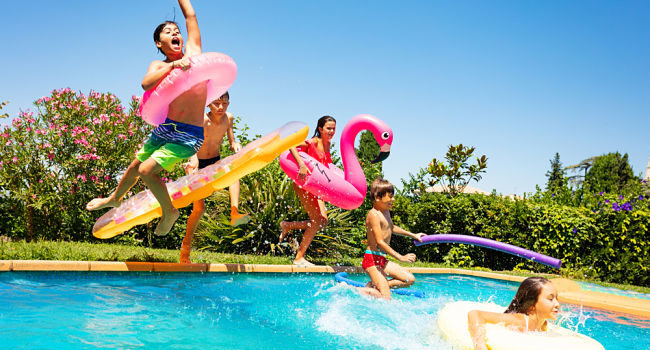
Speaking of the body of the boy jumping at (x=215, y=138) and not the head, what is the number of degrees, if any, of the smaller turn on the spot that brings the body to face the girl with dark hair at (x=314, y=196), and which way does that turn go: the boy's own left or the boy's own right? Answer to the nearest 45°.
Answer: approximately 90° to the boy's own left

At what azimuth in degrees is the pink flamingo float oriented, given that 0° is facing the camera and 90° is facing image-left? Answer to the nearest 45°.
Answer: approximately 270°

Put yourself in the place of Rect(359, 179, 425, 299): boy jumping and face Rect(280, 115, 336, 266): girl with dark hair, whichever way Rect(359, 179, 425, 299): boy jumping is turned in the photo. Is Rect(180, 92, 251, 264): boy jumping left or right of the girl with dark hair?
left

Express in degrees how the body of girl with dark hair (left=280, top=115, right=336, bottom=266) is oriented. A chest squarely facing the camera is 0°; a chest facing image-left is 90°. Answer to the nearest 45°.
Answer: approximately 315°

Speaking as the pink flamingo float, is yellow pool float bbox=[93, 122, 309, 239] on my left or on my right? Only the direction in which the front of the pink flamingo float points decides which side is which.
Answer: on my right

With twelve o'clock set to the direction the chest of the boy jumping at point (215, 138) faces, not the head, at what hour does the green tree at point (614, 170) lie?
The green tree is roughly at 9 o'clock from the boy jumping.

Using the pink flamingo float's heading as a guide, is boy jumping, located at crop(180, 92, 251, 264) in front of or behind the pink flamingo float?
behind

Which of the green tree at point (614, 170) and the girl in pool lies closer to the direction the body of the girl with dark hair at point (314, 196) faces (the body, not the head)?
the girl in pool

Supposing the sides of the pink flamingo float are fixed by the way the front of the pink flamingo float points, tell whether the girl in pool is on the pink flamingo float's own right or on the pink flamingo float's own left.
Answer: on the pink flamingo float's own right

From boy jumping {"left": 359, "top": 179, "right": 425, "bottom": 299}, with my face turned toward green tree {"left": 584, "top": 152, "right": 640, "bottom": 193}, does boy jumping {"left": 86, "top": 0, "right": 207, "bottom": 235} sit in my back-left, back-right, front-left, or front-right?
back-left
